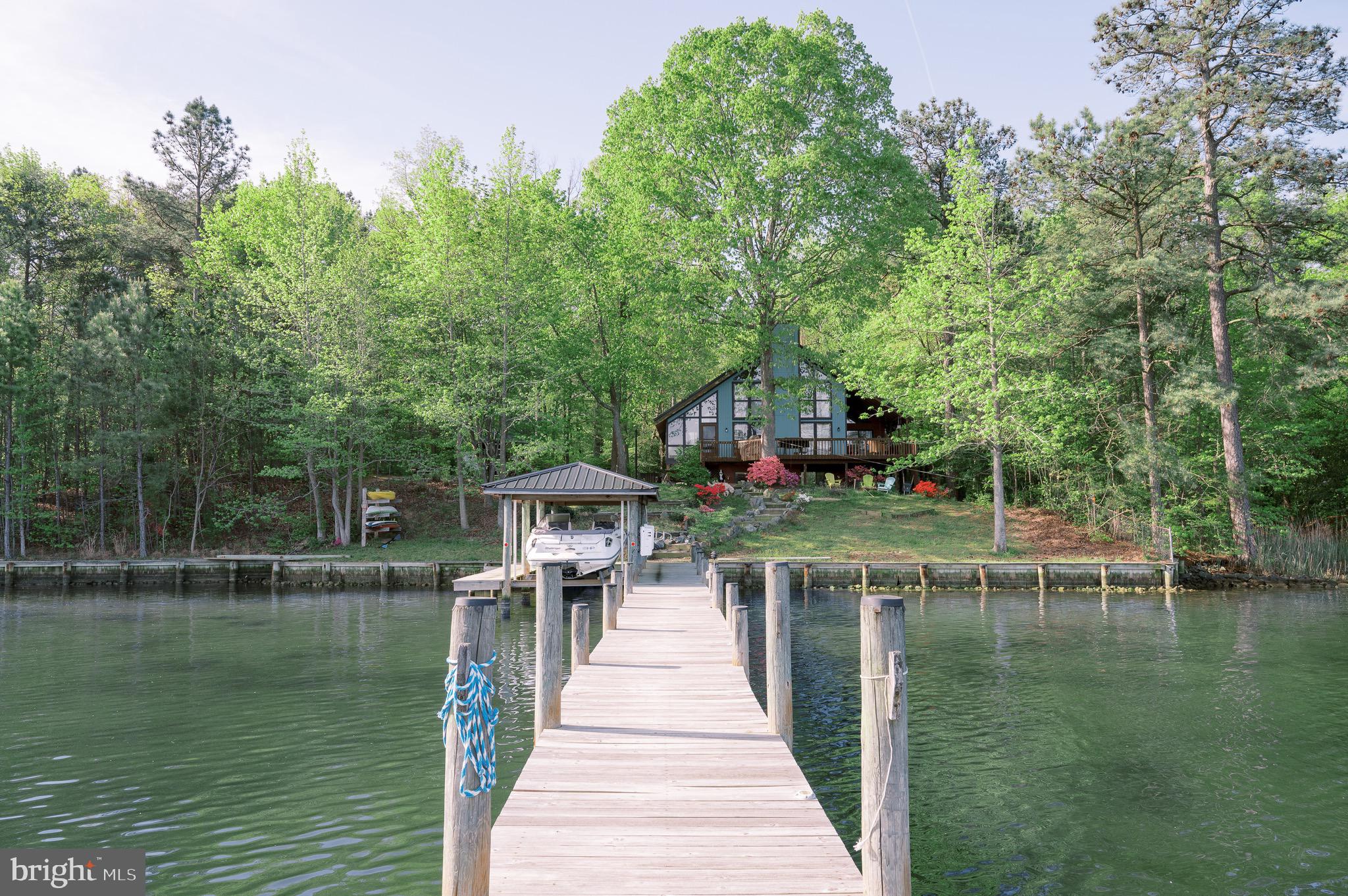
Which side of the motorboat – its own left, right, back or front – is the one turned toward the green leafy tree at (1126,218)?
right

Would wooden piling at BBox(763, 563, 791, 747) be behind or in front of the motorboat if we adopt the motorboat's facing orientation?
behind

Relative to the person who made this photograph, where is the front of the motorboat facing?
facing away from the viewer

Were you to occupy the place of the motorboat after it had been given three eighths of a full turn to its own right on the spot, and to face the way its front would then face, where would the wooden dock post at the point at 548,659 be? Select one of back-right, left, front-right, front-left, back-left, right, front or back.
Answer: front-right

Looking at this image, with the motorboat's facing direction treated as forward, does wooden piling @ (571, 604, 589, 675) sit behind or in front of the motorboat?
behind

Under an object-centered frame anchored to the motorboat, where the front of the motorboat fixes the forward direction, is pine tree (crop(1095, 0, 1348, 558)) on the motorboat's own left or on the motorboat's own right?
on the motorboat's own right

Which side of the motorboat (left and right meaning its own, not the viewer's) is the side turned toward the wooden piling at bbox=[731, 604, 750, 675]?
back

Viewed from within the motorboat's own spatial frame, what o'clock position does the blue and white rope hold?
The blue and white rope is roughly at 6 o'clock from the motorboat.
